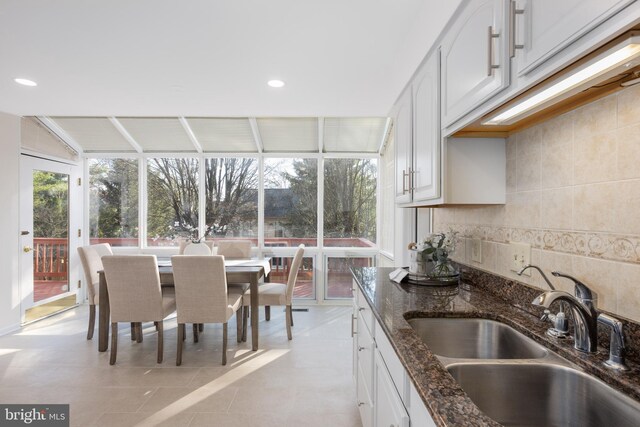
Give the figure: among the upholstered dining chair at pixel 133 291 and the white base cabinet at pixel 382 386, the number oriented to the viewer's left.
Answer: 1

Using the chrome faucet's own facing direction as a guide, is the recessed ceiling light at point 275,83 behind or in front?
in front

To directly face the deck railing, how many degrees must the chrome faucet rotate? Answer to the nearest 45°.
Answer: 0° — it already faces it

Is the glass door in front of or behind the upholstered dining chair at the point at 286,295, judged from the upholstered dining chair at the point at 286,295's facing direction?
in front

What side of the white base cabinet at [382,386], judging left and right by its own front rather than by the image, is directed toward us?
left

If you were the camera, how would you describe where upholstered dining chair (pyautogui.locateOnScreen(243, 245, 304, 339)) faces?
facing to the left of the viewer

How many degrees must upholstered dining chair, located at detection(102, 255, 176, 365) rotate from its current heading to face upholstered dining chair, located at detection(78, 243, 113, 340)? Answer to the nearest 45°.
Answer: approximately 90° to its left

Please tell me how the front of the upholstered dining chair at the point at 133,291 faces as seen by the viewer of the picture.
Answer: facing away from the viewer and to the right of the viewer

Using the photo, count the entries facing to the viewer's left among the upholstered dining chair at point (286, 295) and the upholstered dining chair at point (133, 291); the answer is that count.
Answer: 1

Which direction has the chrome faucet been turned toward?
to the viewer's left

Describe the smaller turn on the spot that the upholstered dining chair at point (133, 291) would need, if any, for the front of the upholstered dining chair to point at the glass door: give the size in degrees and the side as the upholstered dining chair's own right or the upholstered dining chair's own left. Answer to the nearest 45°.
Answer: approximately 90° to the upholstered dining chair's own left

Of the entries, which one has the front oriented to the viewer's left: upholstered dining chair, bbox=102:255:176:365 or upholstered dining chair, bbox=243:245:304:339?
upholstered dining chair, bbox=243:245:304:339
